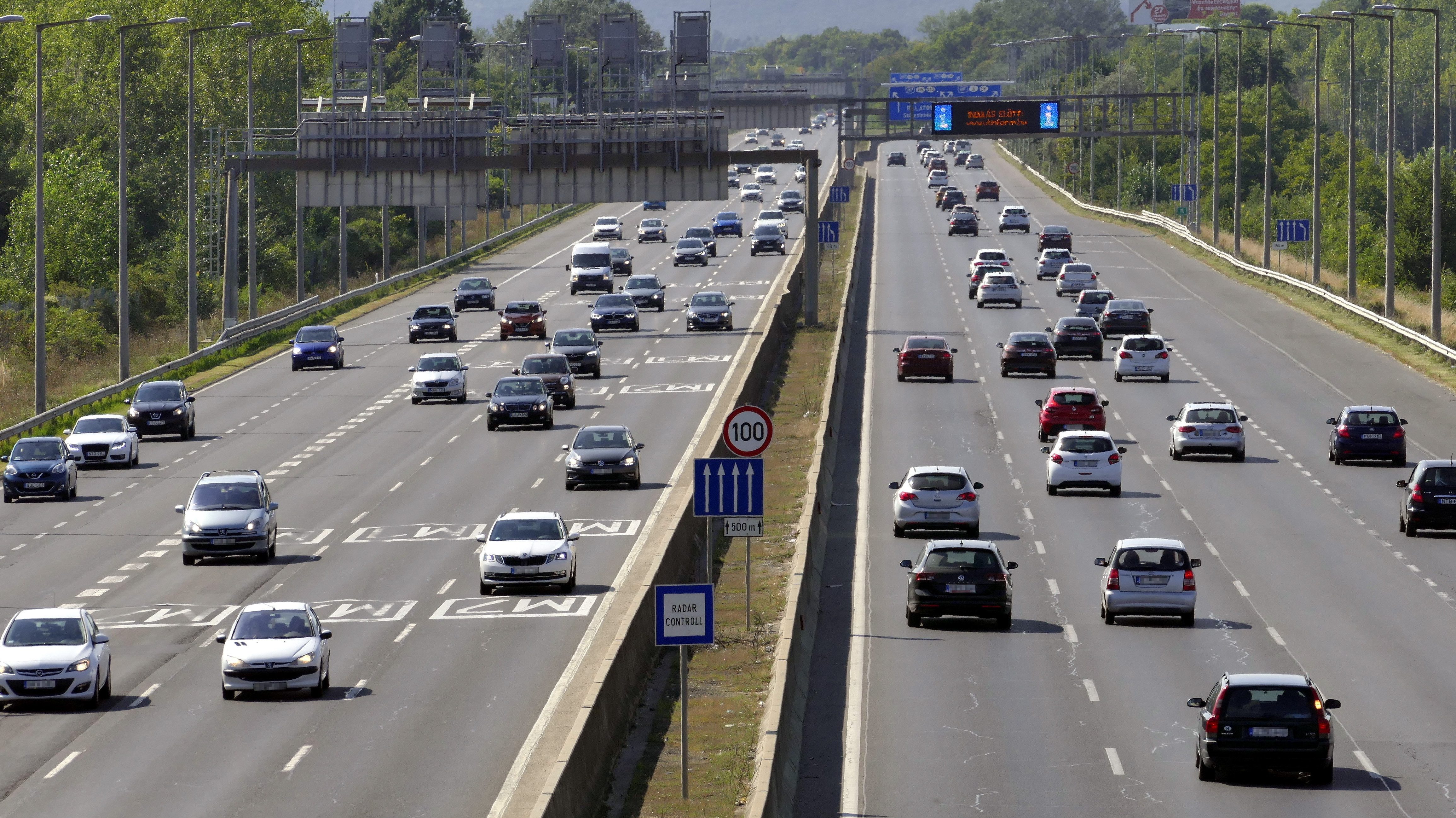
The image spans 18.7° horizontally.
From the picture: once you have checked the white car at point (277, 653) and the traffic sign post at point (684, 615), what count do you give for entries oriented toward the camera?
2

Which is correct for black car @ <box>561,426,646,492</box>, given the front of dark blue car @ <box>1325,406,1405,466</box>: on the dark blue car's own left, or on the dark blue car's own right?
on the dark blue car's own left

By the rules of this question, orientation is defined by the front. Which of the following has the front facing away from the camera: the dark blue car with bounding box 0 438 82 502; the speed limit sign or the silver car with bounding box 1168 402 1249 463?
the silver car

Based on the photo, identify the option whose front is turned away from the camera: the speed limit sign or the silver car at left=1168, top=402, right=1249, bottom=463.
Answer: the silver car

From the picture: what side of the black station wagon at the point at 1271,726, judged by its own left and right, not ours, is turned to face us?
back

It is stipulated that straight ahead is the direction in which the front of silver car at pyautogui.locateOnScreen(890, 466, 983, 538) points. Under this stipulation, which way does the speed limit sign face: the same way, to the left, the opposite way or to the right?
the opposite way

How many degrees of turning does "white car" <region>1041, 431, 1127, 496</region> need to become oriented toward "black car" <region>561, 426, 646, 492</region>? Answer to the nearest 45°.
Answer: approximately 90° to its left

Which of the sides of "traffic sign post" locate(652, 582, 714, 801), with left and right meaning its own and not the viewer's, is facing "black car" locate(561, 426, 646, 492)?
back

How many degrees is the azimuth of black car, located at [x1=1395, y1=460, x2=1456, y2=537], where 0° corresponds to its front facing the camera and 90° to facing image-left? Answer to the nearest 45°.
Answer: approximately 180°

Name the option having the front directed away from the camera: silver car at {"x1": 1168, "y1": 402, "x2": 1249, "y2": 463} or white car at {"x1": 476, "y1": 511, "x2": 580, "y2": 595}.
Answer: the silver car
